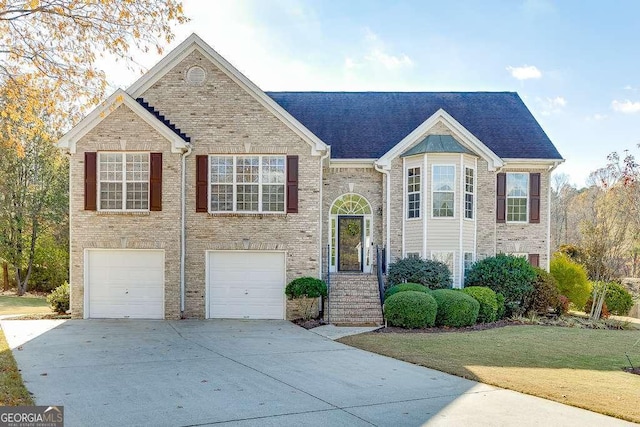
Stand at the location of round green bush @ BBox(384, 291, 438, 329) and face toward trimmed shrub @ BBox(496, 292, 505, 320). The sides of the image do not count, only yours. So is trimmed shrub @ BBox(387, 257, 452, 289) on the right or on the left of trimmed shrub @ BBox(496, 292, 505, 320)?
left

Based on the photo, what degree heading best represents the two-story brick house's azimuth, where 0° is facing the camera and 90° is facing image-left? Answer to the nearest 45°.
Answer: approximately 0°

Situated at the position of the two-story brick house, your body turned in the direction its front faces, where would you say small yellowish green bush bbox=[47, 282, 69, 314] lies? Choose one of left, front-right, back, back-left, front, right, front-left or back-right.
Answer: right

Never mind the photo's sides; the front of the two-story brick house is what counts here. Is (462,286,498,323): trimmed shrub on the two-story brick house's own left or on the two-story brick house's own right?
on the two-story brick house's own left

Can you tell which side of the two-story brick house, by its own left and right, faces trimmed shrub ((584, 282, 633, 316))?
left

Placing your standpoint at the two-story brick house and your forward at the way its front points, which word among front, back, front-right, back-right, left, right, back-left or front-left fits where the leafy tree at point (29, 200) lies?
back-right

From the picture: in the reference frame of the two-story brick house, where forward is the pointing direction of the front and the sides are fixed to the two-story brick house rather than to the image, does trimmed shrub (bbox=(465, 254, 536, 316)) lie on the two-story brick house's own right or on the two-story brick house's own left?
on the two-story brick house's own left
